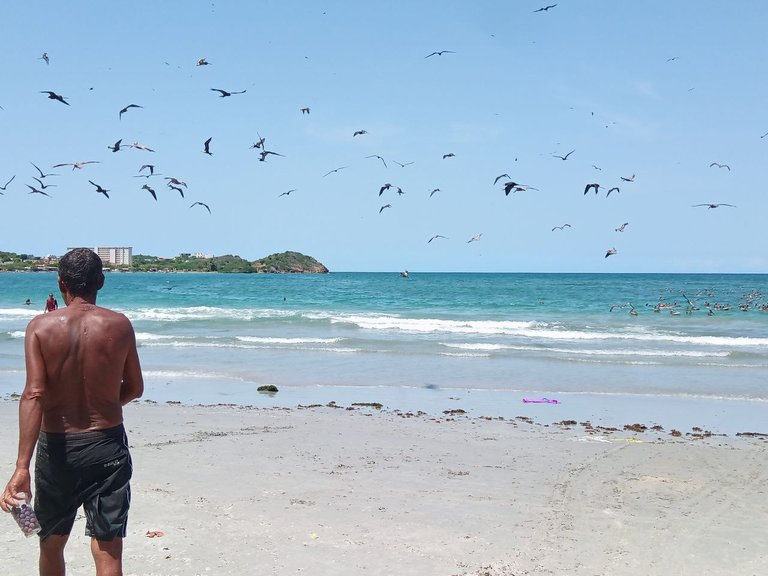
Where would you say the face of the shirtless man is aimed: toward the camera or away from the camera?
away from the camera

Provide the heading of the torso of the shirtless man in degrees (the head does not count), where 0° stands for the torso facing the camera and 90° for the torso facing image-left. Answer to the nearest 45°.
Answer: approximately 180°
